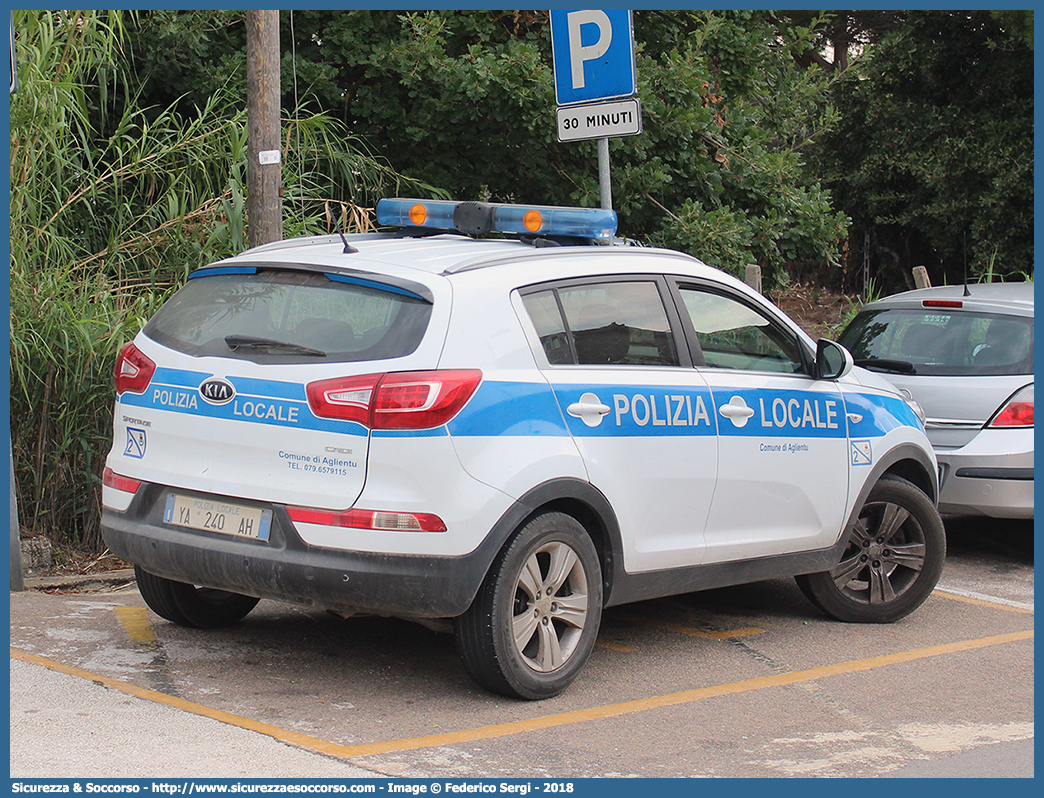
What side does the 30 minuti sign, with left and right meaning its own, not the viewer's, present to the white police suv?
front

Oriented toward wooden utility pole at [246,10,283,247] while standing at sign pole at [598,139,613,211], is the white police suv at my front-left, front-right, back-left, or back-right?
front-left

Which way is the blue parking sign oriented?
toward the camera

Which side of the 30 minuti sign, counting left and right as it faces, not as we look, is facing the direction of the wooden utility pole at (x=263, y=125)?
right

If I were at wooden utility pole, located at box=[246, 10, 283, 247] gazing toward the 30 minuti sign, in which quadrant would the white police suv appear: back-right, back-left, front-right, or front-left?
front-right

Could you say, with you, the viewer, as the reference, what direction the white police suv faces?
facing away from the viewer and to the right of the viewer

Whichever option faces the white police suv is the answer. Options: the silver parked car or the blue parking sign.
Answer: the blue parking sign

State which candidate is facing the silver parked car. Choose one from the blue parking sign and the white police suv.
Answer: the white police suv

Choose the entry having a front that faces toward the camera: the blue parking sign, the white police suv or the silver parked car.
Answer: the blue parking sign

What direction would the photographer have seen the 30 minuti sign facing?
facing the viewer

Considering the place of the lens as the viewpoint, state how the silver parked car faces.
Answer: facing away from the viewer and to the right of the viewer

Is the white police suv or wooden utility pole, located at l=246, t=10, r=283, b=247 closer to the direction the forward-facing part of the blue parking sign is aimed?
the white police suv
